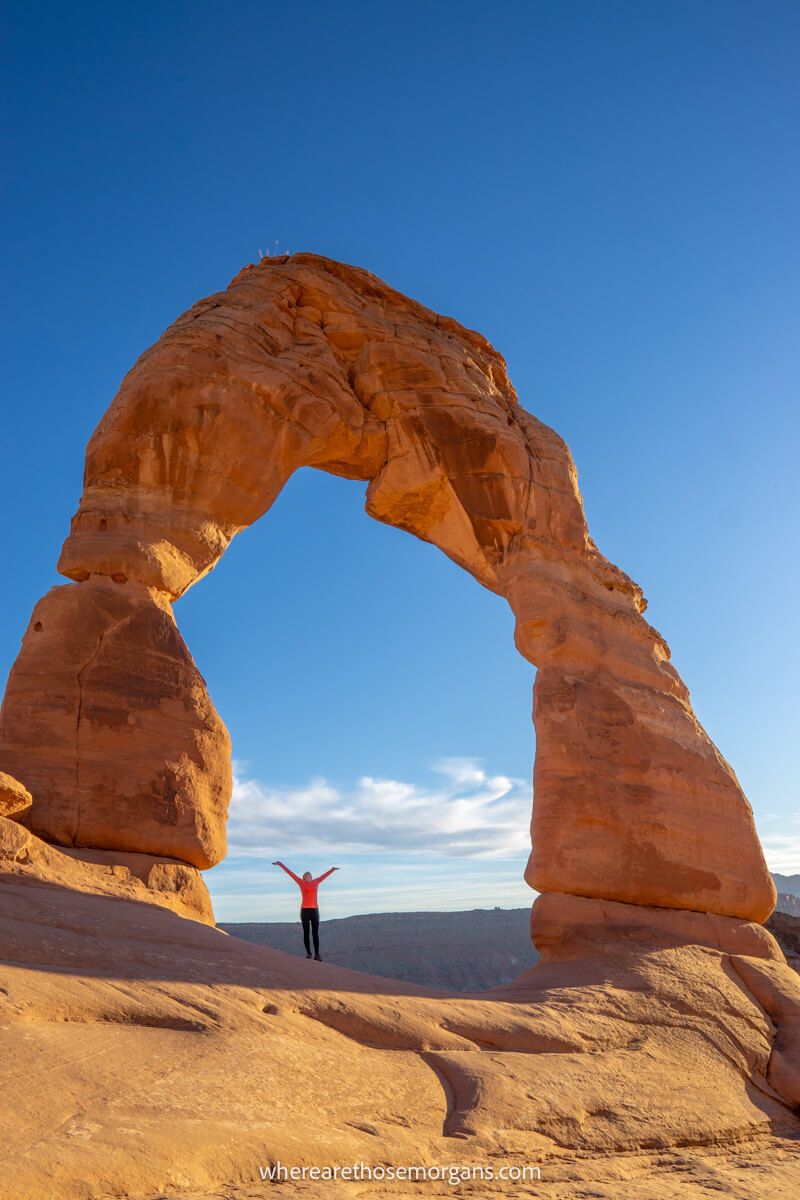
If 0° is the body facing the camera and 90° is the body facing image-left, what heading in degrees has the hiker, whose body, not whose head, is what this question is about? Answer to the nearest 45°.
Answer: approximately 0°
